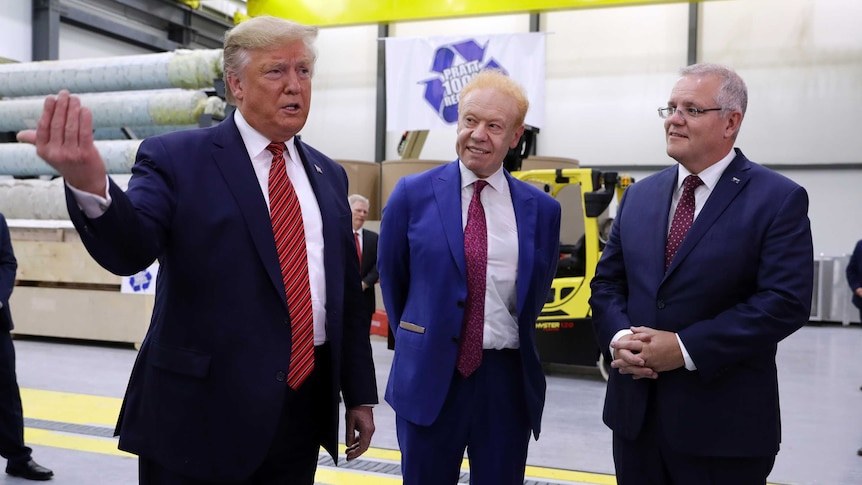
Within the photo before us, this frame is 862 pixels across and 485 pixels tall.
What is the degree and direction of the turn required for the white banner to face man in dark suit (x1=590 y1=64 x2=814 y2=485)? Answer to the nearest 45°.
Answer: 0° — it already faces them

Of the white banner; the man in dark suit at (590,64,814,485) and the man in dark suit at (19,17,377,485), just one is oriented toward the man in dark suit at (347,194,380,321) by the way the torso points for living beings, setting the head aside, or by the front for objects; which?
the white banner

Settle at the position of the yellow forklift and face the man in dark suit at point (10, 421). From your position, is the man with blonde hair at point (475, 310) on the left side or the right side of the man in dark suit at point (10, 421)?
left

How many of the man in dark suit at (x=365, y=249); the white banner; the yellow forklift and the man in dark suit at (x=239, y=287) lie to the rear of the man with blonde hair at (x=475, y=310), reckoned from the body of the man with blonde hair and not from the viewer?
3

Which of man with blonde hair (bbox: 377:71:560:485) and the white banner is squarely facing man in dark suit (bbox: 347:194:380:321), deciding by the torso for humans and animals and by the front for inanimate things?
the white banner

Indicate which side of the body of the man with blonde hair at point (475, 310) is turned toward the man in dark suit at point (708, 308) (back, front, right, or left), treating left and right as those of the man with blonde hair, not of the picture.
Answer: left

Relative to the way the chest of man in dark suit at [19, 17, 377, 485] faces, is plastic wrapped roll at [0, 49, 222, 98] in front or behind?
behind

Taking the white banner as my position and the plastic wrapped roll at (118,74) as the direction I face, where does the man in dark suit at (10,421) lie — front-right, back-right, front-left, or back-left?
front-left

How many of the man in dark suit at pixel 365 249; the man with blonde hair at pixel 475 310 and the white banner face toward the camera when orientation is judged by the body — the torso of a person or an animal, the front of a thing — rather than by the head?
3

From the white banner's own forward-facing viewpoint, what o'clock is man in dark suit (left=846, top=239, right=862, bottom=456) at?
The man in dark suit is roughly at 10 o'clock from the white banner.

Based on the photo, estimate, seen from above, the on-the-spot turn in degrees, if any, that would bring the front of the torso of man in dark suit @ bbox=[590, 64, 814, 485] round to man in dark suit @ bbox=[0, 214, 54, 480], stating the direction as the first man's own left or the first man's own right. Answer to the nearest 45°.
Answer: approximately 45° to the first man's own right

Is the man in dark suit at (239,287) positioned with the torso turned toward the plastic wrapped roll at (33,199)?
no

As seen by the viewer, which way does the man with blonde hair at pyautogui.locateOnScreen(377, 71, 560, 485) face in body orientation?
toward the camera

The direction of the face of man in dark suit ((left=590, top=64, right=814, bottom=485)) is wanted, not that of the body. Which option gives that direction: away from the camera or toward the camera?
toward the camera

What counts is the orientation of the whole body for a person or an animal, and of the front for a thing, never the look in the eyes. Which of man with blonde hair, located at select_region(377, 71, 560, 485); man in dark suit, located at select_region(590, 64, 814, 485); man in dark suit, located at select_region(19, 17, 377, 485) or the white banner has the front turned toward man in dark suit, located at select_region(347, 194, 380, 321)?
the white banner

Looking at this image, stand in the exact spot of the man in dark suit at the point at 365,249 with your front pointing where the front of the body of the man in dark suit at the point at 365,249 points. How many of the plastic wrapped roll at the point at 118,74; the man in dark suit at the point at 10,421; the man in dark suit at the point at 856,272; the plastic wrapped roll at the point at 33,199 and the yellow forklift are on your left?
2

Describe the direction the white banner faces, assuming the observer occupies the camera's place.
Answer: facing the viewer

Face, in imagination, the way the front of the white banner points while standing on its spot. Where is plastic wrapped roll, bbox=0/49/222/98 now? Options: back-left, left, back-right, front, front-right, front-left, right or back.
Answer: front-right

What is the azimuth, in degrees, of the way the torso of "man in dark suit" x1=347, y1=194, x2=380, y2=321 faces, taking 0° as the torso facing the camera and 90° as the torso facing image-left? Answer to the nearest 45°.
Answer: approximately 0°
